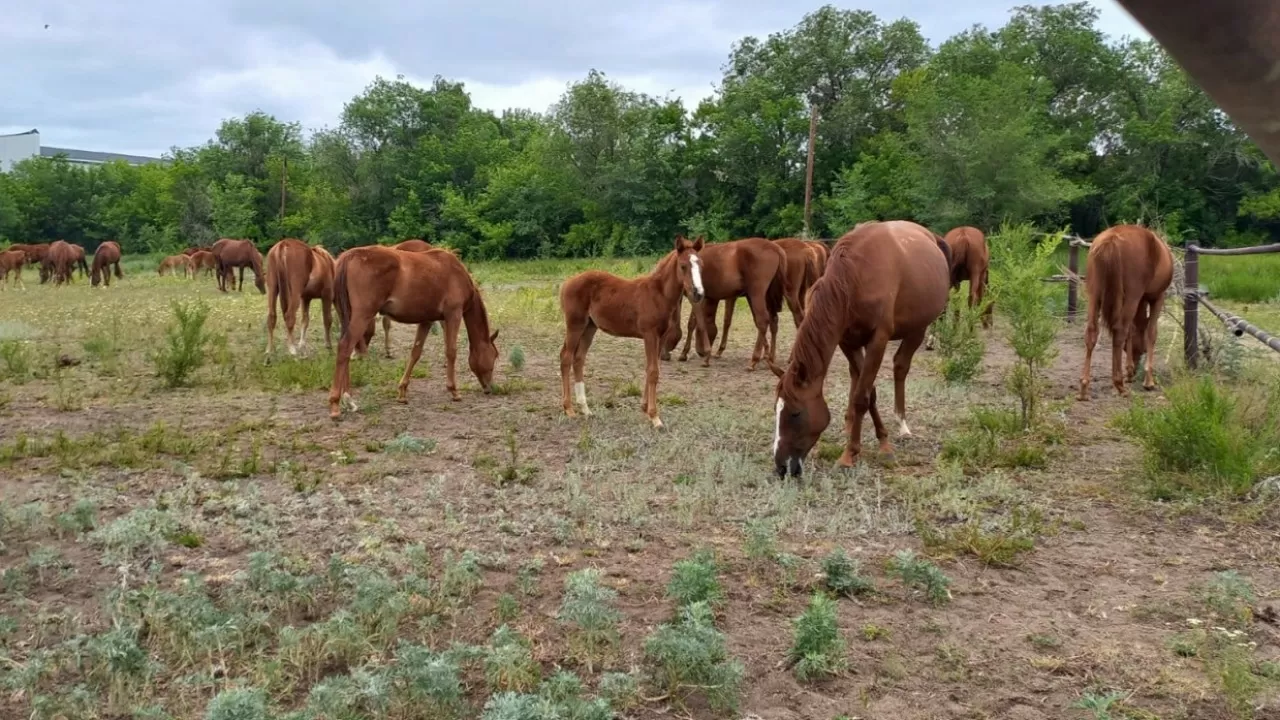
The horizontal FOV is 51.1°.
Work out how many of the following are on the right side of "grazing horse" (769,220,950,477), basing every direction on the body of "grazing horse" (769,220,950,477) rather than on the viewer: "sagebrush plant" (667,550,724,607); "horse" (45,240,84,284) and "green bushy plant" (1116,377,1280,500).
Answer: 1

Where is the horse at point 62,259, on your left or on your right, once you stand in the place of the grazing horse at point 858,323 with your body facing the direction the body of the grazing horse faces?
on your right

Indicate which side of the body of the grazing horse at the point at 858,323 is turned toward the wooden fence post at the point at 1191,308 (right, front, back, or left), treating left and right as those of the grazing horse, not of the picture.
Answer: back

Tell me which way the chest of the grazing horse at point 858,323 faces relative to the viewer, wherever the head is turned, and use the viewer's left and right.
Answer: facing the viewer and to the left of the viewer

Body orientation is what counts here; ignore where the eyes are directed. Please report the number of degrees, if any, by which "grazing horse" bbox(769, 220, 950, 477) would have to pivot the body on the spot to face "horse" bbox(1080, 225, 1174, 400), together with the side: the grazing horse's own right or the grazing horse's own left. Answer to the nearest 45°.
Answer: approximately 180°

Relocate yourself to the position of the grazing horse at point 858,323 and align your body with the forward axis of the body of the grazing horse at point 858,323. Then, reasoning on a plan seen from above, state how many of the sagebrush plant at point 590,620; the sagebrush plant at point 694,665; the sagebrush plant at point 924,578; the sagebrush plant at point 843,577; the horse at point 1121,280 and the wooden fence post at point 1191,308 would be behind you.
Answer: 2

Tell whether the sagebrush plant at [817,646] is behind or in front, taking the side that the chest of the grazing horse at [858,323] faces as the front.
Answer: in front

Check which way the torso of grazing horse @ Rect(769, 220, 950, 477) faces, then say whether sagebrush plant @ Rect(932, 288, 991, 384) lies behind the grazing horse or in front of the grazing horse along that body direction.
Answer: behind

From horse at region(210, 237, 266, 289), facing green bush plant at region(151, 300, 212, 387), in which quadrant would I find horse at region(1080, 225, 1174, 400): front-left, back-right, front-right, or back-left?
front-left

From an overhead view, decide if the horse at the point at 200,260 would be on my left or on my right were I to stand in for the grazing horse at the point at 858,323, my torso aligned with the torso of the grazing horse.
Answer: on my right

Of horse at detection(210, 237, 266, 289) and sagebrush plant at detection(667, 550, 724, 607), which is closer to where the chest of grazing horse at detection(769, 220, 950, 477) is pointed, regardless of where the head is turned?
the sagebrush plant

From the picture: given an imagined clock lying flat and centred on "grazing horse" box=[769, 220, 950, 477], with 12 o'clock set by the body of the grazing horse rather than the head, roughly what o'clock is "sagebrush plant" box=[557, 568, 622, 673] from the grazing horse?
The sagebrush plant is roughly at 11 o'clock from the grazing horse.

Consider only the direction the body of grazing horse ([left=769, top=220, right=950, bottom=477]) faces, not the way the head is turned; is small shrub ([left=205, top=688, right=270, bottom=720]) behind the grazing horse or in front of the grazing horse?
in front

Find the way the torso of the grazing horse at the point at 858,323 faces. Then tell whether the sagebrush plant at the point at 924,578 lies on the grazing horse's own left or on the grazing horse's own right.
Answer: on the grazing horse's own left
